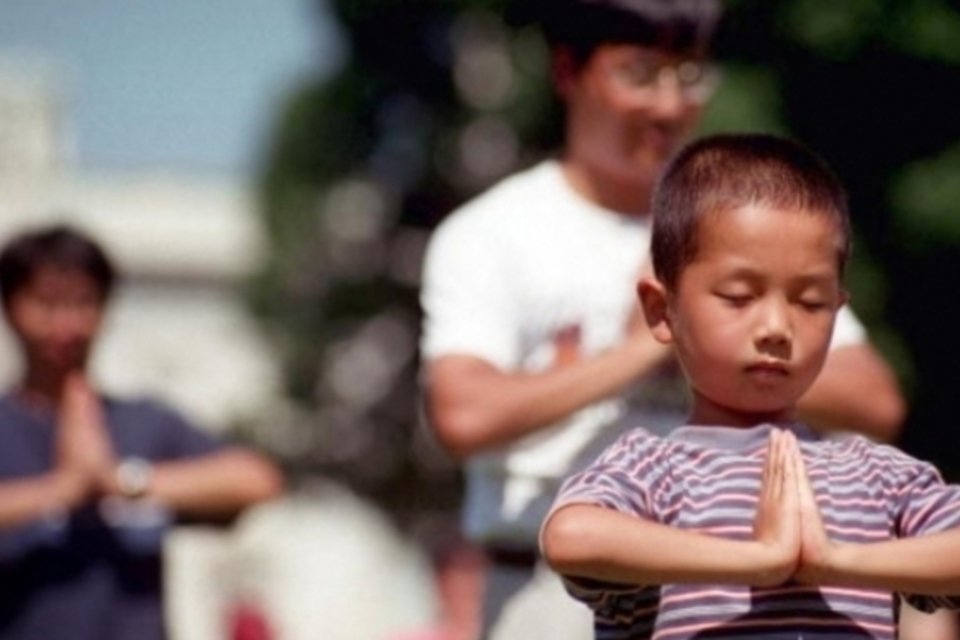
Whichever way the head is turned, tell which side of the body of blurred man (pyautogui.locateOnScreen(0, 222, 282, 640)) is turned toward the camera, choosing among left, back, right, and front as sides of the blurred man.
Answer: front

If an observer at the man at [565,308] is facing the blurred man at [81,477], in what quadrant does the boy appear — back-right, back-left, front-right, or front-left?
back-left

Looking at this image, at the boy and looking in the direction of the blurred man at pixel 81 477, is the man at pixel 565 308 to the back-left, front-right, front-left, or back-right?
front-right

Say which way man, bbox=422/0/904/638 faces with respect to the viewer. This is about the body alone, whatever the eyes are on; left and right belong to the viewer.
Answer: facing the viewer and to the right of the viewer

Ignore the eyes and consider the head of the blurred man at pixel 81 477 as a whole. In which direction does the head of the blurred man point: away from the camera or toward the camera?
toward the camera

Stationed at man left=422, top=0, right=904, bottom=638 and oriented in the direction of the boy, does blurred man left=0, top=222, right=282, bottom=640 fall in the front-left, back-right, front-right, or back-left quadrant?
back-right

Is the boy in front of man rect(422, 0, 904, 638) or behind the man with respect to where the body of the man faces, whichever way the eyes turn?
in front

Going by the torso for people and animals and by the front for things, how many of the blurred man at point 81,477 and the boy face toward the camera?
2

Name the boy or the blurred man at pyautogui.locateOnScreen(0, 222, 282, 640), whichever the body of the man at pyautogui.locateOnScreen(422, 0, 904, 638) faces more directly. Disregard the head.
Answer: the boy

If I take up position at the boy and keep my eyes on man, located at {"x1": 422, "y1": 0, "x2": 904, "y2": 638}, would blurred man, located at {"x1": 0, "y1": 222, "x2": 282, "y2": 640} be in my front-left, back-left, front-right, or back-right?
front-left
